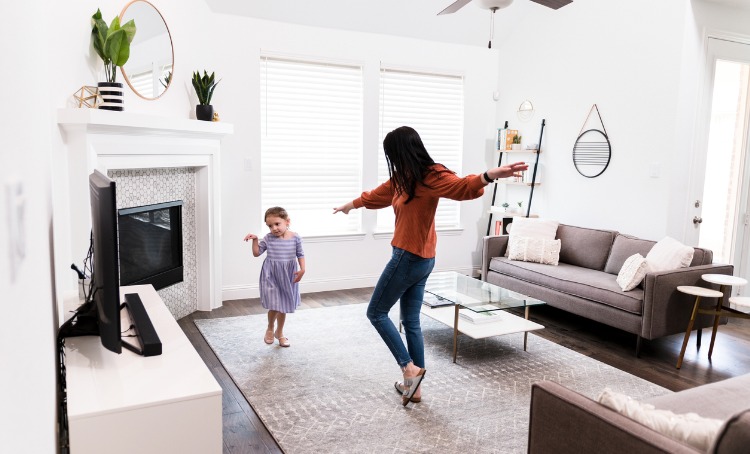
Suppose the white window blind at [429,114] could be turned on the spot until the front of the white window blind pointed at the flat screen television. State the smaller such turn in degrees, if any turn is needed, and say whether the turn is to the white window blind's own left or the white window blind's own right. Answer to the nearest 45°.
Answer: approximately 45° to the white window blind's own right

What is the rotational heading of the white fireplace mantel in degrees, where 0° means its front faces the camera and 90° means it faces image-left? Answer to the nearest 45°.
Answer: approximately 315°

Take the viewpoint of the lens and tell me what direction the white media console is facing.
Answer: facing to the right of the viewer

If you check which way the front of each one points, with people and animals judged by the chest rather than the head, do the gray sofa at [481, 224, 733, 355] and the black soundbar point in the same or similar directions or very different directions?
very different directions

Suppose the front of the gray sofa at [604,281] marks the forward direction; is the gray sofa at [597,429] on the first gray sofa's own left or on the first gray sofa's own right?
on the first gray sofa's own left

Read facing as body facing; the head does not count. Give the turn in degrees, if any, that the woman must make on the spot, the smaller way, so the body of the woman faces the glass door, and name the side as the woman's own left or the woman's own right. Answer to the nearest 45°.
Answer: approximately 90° to the woman's own right

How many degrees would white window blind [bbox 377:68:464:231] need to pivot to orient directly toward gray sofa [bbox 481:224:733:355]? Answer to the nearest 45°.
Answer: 0° — it already faces it

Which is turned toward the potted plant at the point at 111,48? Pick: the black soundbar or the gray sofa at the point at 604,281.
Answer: the gray sofa

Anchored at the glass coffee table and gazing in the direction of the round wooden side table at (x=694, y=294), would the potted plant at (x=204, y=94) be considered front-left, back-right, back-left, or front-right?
back-left

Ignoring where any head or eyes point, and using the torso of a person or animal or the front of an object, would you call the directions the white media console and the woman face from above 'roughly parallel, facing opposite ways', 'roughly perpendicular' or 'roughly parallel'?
roughly perpendicular

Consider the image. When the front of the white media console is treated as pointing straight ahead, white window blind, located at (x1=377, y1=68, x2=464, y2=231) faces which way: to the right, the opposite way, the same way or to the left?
to the right

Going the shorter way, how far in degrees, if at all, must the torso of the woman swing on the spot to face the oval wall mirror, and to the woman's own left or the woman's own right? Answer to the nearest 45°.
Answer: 0° — they already face it

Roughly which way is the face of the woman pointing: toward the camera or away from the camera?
away from the camera

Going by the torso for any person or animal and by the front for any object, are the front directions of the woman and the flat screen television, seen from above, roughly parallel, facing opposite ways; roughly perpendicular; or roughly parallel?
roughly perpendicular

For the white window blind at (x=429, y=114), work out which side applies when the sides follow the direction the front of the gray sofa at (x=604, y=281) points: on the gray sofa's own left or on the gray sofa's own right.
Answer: on the gray sofa's own right
